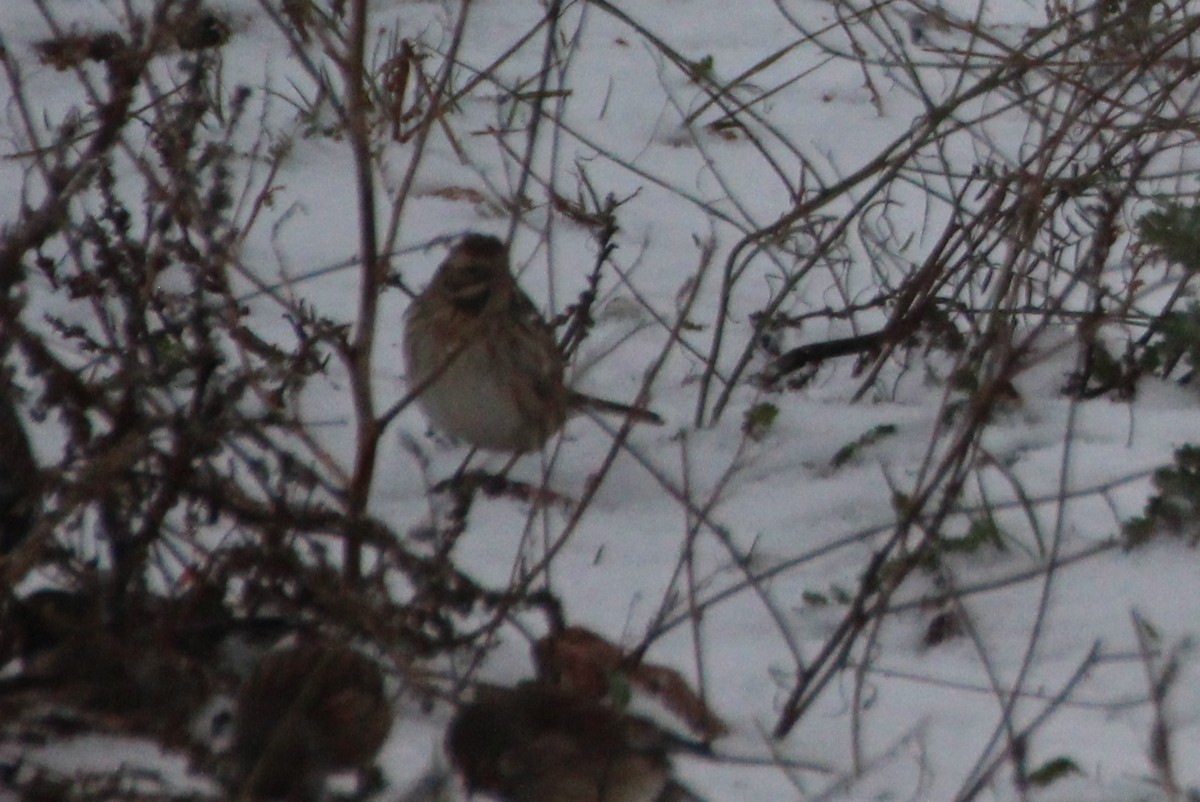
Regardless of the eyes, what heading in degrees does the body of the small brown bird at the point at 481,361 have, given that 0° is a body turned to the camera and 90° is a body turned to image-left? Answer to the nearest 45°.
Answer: approximately 45°
